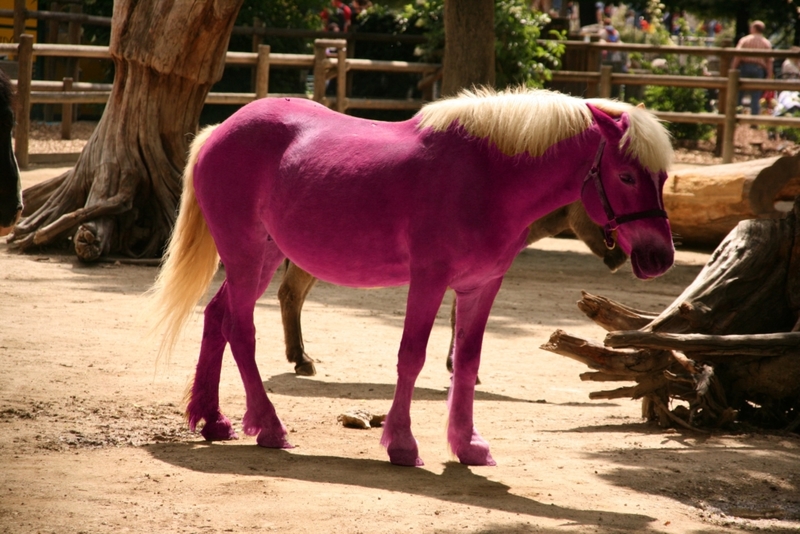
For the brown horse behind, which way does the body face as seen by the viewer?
to the viewer's right

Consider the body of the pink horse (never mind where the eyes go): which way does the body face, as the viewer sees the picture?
to the viewer's right

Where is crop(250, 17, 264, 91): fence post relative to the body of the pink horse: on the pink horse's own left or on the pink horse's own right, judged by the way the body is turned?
on the pink horse's own left

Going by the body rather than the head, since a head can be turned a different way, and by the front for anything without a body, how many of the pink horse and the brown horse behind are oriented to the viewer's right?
2

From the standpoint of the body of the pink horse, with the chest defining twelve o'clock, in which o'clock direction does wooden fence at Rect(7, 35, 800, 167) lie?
The wooden fence is roughly at 9 o'clock from the pink horse.

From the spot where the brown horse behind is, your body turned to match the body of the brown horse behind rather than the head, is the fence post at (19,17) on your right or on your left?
on your left

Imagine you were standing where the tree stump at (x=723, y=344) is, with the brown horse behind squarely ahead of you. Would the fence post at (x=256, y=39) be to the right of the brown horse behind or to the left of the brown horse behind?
right
